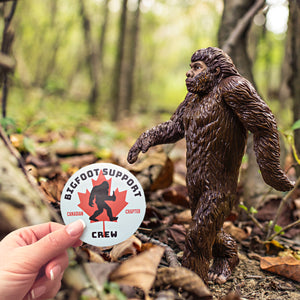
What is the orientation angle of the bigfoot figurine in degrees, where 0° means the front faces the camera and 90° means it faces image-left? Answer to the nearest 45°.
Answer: approximately 45°

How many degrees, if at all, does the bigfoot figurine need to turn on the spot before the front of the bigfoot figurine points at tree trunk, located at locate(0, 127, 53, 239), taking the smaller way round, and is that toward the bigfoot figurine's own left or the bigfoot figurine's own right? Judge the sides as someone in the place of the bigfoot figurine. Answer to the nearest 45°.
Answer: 0° — it already faces it

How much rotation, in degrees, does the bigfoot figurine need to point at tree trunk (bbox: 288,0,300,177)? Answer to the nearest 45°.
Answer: approximately 135° to its right

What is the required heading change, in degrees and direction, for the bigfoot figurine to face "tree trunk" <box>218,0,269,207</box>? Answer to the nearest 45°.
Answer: approximately 135° to its right

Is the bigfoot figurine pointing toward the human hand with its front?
yes

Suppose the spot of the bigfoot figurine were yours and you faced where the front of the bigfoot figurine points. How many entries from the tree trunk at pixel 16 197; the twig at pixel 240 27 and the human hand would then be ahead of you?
2

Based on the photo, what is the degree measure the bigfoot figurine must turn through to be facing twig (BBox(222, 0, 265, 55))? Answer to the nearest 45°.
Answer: approximately 135° to its right

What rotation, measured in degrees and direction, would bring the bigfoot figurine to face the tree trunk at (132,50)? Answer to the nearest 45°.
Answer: approximately 135° to its right
